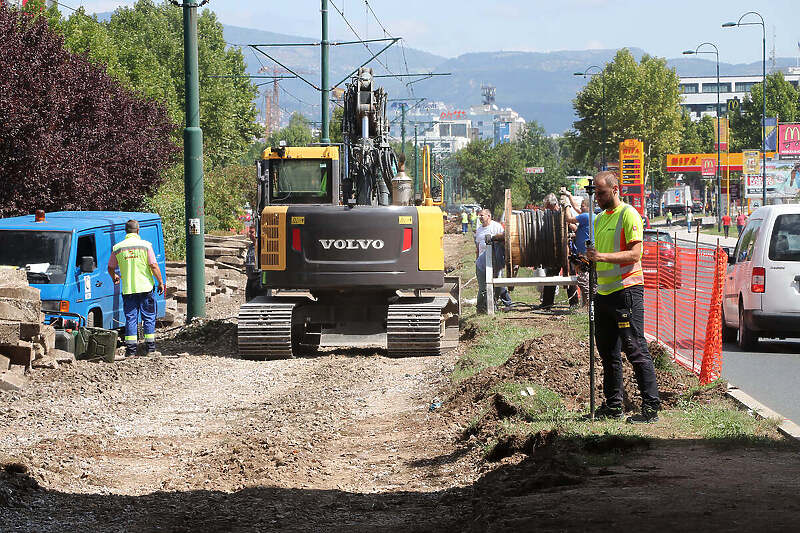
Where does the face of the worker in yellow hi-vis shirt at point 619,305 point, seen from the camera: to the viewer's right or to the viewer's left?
to the viewer's left

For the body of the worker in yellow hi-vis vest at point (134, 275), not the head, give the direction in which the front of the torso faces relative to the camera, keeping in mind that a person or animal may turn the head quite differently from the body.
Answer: away from the camera

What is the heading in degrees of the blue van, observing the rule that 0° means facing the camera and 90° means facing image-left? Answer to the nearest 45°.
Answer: approximately 45°

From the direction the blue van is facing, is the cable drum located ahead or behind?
behind

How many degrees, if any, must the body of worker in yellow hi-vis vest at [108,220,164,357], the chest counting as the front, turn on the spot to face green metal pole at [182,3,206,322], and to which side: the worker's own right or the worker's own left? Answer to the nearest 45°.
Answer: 0° — they already face it

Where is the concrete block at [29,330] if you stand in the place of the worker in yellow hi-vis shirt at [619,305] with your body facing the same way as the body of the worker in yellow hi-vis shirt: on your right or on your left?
on your right

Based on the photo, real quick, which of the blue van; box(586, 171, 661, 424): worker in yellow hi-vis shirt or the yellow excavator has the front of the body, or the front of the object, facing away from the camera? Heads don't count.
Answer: the yellow excavator

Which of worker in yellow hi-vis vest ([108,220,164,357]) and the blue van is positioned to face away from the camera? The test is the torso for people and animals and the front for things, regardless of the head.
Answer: the worker in yellow hi-vis vest

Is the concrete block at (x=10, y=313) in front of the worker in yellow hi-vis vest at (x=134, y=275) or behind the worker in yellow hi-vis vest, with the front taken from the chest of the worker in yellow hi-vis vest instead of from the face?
behind

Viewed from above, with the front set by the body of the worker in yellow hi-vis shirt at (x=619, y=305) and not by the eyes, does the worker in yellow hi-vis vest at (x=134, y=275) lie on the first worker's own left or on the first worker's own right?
on the first worker's own right

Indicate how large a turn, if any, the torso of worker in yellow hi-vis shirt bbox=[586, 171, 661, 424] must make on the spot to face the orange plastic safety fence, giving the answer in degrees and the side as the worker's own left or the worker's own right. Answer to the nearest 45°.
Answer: approximately 135° to the worker's own right

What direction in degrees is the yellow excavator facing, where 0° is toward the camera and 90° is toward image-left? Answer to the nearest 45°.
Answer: approximately 180°
